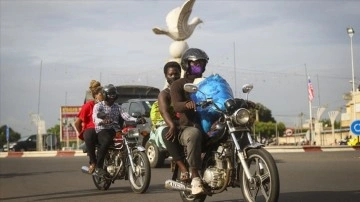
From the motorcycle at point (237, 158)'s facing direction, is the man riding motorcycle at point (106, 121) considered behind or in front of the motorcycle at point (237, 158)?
behind

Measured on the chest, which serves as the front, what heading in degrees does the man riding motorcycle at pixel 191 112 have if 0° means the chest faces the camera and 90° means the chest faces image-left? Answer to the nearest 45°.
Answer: approximately 315°

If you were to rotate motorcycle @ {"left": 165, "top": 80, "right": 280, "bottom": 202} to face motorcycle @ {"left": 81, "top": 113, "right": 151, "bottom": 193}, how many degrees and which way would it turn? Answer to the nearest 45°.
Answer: approximately 180°

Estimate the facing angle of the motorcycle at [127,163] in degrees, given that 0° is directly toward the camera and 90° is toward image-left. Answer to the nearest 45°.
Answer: approximately 315°
